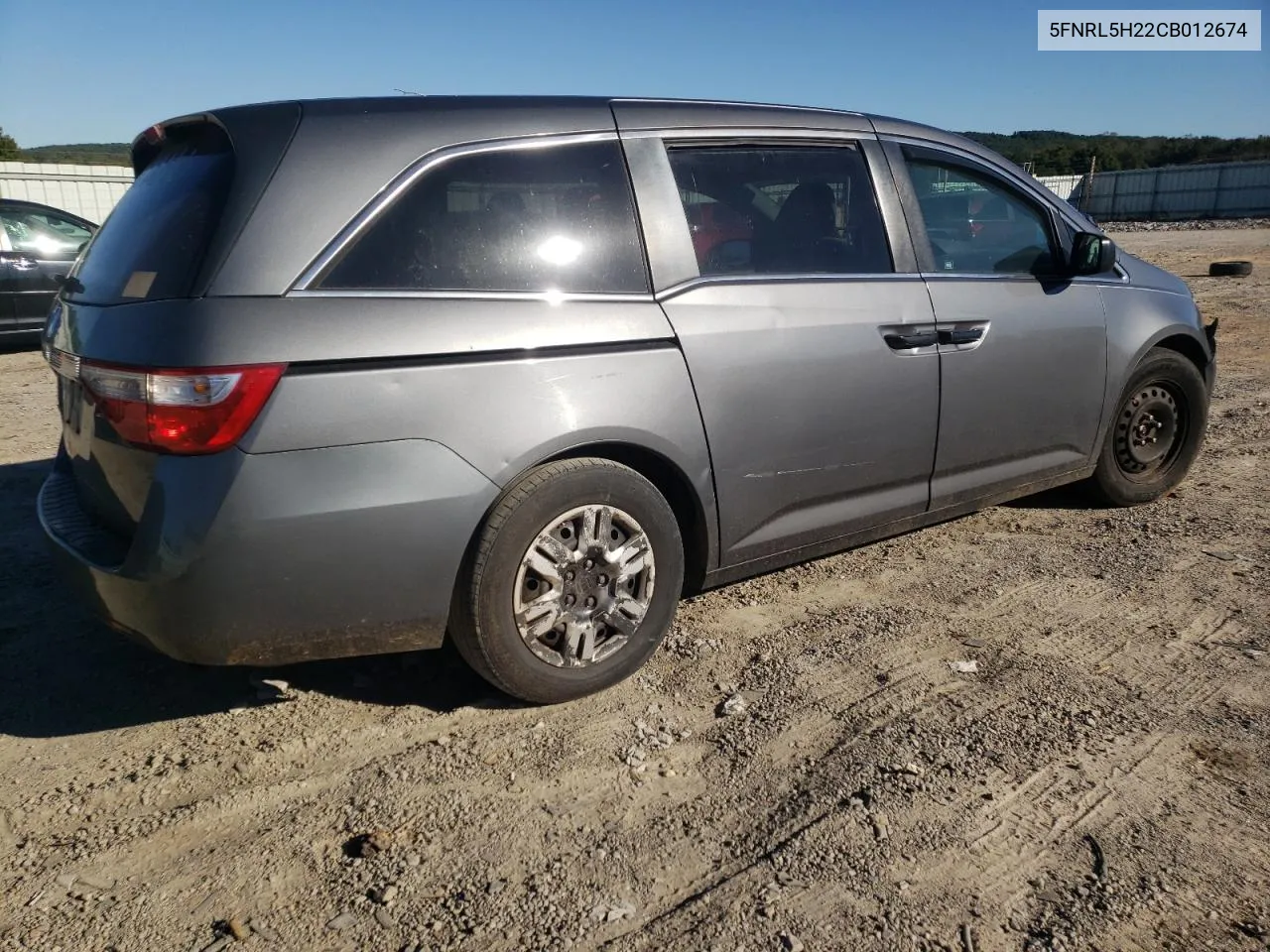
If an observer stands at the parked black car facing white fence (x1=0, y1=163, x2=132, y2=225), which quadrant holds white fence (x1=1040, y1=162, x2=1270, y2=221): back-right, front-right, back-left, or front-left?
front-right

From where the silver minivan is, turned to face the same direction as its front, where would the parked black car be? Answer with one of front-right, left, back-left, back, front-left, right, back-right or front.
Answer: left

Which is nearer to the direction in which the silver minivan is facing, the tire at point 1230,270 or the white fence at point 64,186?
the tire

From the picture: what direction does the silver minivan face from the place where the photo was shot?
facing away from the viewer and to the right of the viewer

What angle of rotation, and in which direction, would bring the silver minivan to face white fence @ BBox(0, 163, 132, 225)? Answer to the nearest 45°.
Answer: approximately 90° to its left

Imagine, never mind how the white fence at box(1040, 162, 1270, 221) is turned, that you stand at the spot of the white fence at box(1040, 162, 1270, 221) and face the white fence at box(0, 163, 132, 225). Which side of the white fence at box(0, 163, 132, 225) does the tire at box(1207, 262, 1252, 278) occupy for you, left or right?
left

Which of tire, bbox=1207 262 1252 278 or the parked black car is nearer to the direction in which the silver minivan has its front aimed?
the tire

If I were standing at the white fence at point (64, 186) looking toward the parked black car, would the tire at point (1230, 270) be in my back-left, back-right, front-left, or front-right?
front-left

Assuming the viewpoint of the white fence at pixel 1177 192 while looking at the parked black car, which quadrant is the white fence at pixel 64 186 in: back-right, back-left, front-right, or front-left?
front-right

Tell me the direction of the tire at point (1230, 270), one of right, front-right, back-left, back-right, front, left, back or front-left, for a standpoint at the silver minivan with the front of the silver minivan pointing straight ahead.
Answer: front
